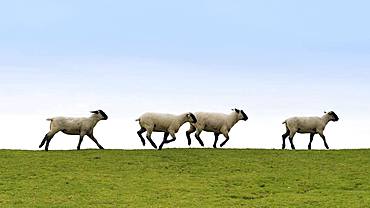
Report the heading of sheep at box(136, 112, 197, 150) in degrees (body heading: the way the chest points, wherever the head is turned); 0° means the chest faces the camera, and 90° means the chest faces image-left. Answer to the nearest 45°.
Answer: approximately 270°

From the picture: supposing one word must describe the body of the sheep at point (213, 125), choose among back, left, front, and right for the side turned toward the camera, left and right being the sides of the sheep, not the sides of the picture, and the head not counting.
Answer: right

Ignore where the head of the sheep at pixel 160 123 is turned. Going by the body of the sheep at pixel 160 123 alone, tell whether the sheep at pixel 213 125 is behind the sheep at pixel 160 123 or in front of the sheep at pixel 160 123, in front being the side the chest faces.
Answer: in front

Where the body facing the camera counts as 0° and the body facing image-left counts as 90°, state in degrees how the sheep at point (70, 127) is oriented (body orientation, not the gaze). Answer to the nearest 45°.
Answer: approximately 270°

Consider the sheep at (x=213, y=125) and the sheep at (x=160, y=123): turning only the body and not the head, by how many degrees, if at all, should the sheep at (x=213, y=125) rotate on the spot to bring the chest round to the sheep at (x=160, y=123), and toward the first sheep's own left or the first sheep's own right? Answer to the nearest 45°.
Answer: approximately 135° to the first sheep's own right

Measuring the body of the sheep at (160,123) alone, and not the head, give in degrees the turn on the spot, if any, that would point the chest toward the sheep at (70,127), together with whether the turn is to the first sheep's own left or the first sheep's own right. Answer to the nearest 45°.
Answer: approximately 180°
